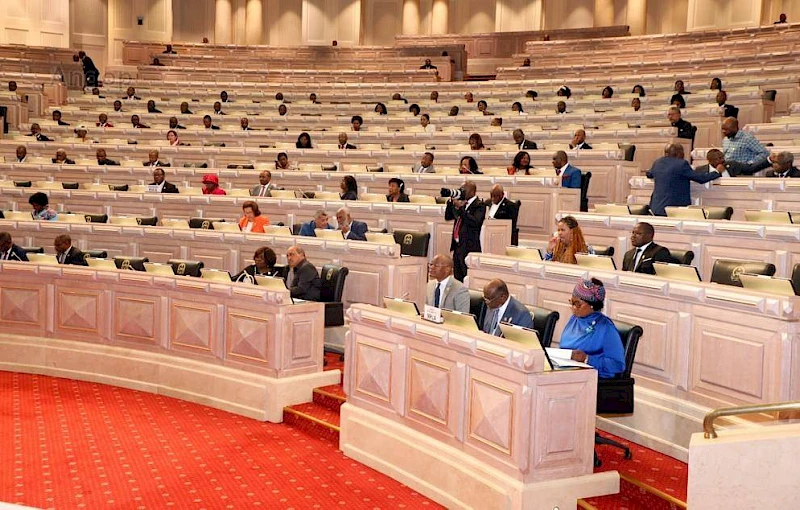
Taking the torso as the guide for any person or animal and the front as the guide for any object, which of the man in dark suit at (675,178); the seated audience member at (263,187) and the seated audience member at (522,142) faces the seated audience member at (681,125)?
the man in dark suit

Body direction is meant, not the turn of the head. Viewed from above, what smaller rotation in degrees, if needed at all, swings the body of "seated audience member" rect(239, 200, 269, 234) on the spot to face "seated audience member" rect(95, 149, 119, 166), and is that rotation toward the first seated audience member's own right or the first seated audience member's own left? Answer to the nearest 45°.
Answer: approximately 90° to the first seated audience member's own right

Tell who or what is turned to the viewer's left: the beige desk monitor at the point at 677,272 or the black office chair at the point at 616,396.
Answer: the black office chair

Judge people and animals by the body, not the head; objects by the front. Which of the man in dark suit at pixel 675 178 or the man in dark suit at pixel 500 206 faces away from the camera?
the man in dark suit at pixel 675 178

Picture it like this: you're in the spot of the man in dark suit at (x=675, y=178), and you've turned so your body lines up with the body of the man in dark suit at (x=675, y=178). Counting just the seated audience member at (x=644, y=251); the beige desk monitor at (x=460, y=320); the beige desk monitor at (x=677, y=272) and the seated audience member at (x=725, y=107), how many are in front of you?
1

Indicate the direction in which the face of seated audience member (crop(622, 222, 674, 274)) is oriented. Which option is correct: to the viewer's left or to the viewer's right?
to the viewer's left

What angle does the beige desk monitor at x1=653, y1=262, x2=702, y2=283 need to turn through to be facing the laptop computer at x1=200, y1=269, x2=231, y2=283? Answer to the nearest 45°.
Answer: approximately 135° to its left

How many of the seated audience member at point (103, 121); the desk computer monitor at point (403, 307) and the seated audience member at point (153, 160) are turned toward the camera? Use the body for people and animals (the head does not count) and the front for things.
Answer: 2

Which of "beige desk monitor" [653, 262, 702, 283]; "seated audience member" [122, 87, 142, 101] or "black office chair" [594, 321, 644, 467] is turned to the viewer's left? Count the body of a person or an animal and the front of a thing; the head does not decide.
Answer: the black office chair

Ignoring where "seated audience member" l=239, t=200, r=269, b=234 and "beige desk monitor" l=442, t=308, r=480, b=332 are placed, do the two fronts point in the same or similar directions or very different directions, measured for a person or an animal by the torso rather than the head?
very different directions

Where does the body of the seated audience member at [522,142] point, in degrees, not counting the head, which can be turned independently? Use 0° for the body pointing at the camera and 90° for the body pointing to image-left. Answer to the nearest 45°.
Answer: approximately 45°

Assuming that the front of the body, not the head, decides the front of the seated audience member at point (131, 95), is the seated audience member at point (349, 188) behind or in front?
in front

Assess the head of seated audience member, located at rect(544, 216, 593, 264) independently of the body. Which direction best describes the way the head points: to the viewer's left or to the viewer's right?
to the viewer's left

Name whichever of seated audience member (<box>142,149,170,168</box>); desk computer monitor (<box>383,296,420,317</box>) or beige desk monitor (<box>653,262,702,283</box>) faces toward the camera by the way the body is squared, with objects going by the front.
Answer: the seated audience member

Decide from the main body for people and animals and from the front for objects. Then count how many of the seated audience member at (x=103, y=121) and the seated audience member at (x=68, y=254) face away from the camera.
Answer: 0

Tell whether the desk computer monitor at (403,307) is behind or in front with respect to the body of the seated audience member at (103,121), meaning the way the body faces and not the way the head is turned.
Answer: in front

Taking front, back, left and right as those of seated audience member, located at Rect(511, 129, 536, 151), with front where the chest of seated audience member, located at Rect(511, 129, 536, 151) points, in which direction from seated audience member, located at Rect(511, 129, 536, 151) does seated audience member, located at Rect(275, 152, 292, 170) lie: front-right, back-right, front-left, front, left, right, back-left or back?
front-right
